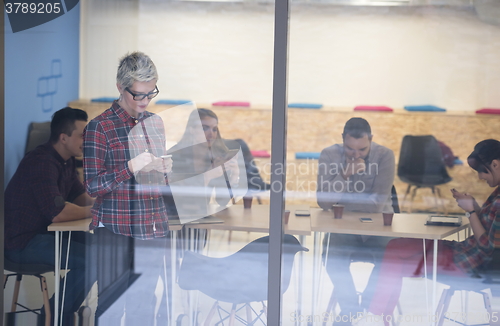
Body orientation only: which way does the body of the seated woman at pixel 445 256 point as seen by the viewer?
to the viewer's left

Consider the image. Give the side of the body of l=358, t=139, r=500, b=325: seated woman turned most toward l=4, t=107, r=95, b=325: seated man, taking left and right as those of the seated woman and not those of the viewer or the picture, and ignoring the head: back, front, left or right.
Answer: front

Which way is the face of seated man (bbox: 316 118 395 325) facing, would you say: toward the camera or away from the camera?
toward the camera

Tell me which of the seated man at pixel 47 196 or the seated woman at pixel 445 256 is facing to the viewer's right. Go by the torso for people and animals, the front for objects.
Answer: the seated man

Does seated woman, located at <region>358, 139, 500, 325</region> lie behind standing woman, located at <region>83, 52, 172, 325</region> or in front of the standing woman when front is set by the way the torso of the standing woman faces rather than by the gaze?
in front

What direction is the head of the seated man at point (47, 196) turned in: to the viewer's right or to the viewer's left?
to the viewer's right

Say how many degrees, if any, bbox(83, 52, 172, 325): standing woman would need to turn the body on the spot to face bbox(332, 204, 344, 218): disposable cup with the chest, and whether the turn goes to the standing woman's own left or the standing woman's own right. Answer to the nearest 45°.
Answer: approximately 45° to the standing woman's own left

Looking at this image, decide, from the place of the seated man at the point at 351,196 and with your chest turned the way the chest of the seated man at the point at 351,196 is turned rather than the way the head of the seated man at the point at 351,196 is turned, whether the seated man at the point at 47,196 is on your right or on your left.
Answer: on your right

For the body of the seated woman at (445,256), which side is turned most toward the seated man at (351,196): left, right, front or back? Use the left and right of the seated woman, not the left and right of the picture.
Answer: front

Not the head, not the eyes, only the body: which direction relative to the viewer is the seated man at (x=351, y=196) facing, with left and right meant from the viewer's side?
facing the viewer

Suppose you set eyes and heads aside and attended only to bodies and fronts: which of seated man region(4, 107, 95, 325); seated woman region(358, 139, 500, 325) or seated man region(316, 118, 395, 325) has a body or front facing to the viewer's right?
seated man region(4, 107, 95, 325)

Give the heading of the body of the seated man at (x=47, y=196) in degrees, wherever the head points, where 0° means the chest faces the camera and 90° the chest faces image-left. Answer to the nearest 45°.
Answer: approximately 270°

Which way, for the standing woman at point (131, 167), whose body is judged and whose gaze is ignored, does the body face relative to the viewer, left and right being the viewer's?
facing the viewer and to the right of the viewer

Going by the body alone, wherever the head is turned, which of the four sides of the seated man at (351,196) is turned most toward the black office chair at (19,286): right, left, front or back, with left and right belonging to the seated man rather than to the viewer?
right
